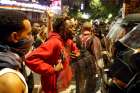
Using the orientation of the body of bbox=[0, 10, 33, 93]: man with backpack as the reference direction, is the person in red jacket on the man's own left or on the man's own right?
on the man's own left

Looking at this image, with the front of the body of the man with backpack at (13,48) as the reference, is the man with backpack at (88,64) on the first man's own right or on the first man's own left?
on the first man's own left

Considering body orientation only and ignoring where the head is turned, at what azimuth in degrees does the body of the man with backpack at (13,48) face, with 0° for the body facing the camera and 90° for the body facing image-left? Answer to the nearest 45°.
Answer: approximately 270°

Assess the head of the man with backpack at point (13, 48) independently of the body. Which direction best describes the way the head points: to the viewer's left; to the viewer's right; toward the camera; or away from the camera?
to the viewer's right
